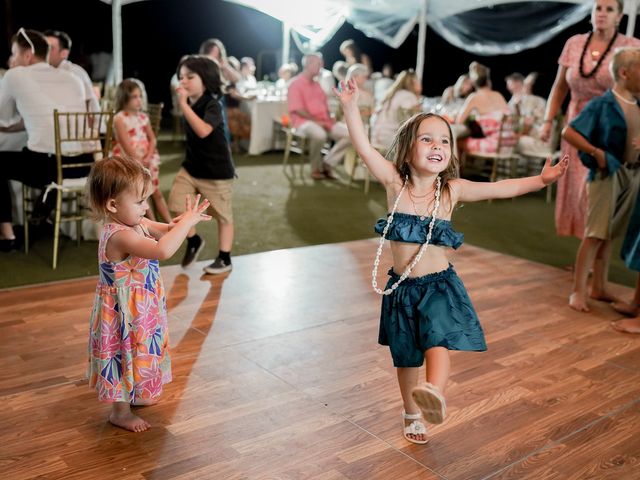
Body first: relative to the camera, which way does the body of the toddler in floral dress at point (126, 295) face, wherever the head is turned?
to the viewer's right

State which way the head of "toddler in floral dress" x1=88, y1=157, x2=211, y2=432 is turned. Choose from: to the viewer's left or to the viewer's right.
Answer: to the viewer's right

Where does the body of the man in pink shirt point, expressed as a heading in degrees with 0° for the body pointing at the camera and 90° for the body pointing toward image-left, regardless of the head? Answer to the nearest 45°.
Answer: approximately 315°

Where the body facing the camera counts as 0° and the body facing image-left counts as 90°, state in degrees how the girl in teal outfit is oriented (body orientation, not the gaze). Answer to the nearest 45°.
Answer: approximately 0°

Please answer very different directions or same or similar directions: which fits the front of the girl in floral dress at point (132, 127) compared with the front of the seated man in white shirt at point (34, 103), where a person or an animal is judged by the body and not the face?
very different directions

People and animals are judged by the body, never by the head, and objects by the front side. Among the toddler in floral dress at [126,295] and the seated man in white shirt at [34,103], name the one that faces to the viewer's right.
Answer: the toddler in floral dress
